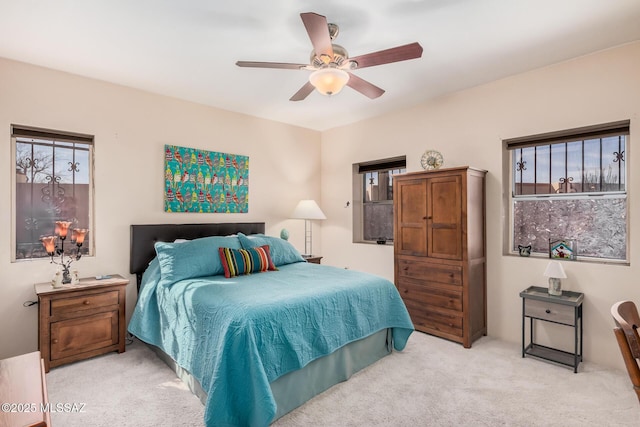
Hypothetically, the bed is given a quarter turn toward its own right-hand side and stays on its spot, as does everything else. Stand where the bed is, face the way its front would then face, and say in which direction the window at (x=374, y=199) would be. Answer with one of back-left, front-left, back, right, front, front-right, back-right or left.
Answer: back

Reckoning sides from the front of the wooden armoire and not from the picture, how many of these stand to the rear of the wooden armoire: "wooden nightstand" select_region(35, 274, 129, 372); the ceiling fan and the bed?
0

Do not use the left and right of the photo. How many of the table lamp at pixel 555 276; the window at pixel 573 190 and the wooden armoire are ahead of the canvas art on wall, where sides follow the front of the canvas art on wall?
3

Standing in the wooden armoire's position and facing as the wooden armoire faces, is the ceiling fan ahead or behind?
ahead

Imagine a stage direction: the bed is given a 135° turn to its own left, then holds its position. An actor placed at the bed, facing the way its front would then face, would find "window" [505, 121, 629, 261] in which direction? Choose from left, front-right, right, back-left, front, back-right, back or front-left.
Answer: right

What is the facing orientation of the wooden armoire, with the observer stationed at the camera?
facing the viewer and to the left of the viewer

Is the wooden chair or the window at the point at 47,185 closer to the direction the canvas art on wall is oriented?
the wooden chair

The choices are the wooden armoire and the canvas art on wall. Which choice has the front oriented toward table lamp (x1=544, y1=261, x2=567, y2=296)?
the canvas art on wall

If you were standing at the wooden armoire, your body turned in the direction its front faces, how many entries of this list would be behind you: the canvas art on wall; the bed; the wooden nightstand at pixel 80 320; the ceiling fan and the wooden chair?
0

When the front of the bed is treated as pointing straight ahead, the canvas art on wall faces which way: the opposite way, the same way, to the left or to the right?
the same way

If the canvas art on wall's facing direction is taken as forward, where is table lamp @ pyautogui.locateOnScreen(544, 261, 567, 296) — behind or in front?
in front

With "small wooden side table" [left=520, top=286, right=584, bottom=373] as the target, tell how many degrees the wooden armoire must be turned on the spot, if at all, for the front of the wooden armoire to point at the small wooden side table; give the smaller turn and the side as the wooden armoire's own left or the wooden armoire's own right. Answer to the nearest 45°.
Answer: approximately 135° to the wooden armoire's own left

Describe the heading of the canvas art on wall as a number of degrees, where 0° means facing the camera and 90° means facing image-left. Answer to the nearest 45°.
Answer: approximately 315°

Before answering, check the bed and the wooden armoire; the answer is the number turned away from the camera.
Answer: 0

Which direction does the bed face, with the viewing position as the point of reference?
facing the viewer and to the right of the viewer

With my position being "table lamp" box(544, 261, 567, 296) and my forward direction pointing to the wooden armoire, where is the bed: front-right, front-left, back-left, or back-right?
front-left

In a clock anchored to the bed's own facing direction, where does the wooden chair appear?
The wooden chair is roughly at 12 o'clock from the bed.
